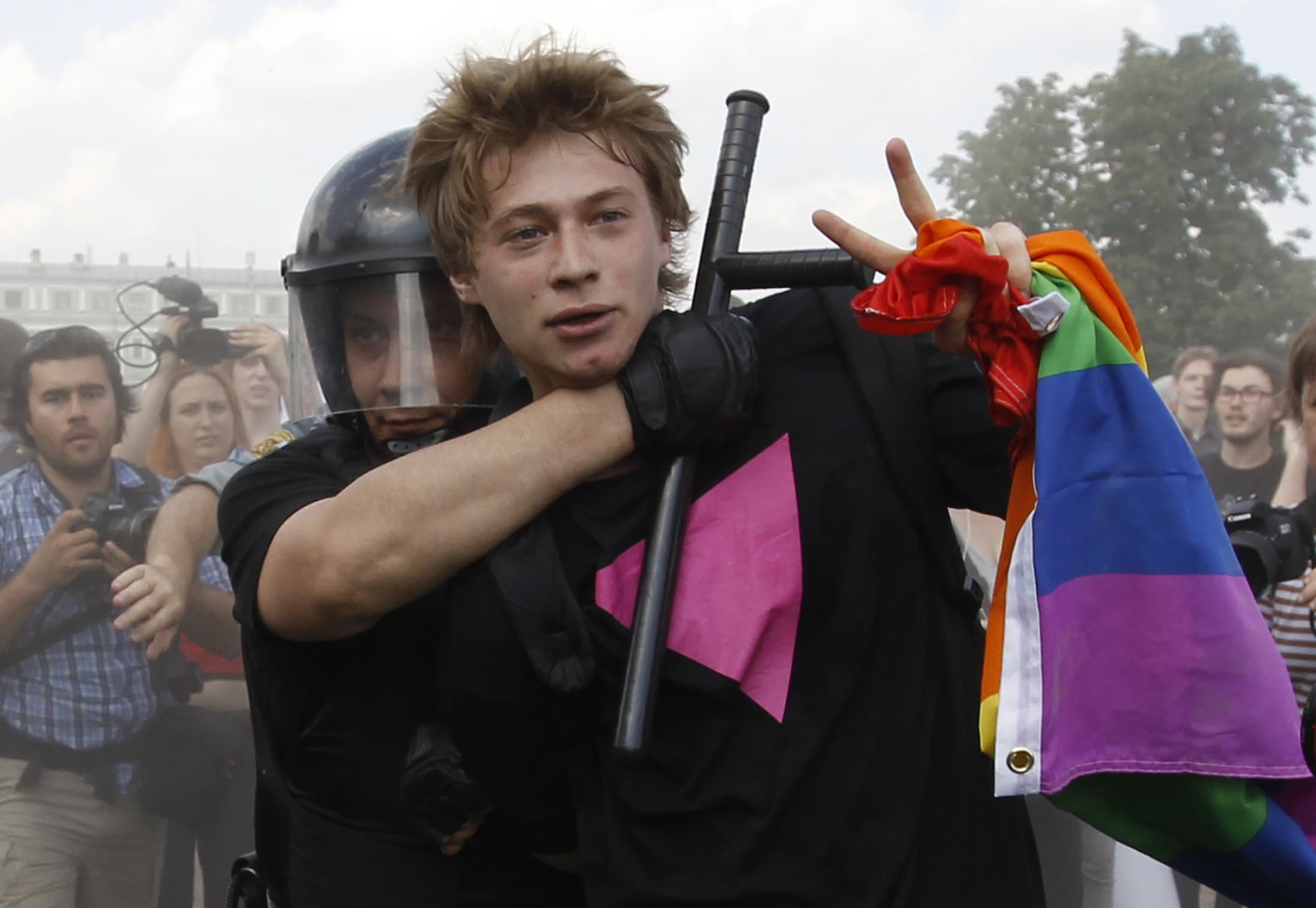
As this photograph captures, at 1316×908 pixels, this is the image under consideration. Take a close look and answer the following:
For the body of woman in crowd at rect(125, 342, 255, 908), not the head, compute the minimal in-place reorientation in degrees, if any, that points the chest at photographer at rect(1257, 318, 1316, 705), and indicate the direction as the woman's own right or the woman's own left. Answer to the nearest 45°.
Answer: approximately 45° to the woman's own left

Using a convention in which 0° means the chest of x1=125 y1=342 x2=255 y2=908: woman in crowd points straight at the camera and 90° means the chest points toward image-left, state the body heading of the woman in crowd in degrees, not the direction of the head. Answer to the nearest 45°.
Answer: approximately 0°

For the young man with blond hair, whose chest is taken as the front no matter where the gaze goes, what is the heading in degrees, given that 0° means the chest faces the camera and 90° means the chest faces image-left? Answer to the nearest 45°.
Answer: approximately 0°

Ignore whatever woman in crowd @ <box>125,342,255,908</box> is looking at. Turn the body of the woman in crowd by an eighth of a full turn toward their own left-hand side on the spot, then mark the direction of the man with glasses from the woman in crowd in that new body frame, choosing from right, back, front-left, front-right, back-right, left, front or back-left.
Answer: front-left

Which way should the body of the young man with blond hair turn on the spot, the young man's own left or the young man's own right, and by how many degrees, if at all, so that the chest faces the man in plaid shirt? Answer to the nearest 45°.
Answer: approximately 135° to the young man's own right

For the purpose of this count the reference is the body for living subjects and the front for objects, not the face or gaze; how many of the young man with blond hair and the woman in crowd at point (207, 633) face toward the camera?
2

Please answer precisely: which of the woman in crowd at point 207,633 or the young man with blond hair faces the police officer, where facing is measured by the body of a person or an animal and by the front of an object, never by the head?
the woman in crowd

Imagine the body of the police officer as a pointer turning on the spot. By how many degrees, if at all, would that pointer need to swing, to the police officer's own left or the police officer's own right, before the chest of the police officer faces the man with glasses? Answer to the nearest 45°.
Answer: approximately 90° to the police officer's own left
